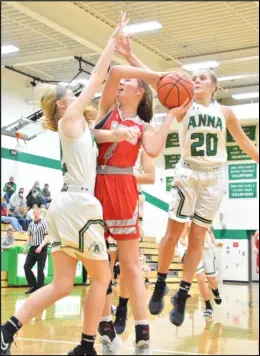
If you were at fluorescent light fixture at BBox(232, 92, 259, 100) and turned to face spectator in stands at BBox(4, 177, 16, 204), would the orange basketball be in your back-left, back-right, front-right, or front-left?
front-left

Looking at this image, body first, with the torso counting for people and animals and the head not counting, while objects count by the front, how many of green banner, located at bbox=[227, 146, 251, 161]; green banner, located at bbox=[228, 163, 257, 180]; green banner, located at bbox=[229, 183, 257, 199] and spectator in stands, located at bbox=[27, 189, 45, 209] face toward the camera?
4

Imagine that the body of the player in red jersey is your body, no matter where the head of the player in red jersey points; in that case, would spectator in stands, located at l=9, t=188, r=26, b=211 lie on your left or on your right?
on your right

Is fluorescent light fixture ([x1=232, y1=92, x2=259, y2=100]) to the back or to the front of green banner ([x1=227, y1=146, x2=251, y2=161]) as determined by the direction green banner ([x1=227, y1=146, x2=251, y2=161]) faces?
to the front

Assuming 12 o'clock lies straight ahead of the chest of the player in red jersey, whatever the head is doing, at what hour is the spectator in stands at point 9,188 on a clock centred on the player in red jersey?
The spectator in stands is roughly at 4 o'clock from the player in red jersey.

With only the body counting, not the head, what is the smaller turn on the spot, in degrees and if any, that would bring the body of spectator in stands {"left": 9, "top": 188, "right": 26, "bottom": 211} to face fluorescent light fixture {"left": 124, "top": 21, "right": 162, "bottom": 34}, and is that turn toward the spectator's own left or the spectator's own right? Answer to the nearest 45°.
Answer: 0° — they already face it

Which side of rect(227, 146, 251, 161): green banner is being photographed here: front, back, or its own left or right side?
front

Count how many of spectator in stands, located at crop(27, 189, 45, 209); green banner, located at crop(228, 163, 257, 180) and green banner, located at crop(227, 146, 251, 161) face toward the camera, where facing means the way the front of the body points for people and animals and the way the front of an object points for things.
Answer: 3

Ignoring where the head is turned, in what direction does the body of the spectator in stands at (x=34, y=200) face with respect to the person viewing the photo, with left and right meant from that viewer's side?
facing the viewer

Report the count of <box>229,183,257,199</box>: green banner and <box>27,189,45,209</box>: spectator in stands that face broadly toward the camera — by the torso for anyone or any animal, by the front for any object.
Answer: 2

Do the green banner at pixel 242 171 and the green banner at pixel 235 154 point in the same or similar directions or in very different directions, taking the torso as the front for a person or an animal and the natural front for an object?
same or similar directions

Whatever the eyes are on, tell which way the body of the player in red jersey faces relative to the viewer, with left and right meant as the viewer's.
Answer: facing the viewer and to the left of the viewer

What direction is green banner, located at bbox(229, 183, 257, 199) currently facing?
toward the camera

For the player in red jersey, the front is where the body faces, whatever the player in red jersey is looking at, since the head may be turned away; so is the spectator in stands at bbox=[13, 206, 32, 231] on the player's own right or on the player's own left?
on the player's own right

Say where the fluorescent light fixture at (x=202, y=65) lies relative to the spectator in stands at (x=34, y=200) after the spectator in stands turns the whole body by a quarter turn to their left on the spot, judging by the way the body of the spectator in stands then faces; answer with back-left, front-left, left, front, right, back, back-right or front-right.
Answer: front
